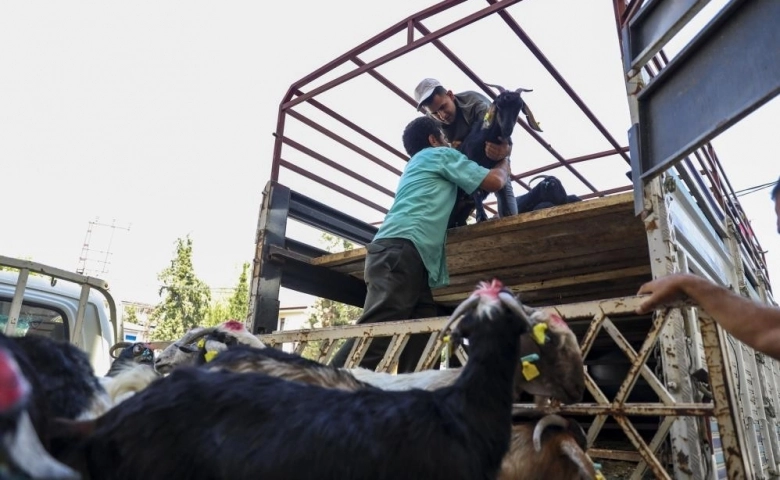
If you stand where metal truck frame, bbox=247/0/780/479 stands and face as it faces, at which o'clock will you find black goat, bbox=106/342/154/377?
The black goat is roughly at 7 o'clock from the metal truck frame.

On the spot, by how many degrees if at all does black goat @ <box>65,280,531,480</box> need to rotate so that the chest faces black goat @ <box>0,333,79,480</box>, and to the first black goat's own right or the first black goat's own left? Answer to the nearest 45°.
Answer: approximately 135° to the first black goat's own right

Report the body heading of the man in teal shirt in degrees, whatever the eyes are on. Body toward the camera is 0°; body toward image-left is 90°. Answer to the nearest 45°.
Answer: approximately 225°

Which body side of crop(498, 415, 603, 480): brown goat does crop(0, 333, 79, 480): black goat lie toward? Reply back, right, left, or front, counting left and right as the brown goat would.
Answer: right

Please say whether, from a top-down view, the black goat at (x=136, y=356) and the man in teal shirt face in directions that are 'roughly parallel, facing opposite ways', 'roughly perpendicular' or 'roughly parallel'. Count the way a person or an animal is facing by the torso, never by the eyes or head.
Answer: roughly parallel

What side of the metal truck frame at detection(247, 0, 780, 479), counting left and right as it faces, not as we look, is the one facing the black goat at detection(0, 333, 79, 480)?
back

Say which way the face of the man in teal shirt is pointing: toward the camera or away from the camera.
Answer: away from the camera

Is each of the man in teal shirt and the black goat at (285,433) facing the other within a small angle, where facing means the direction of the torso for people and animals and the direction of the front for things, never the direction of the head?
no

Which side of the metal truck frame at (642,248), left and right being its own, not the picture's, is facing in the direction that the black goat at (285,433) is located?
back

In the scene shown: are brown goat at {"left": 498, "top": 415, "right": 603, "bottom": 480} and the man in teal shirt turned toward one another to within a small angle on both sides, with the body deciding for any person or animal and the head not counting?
no

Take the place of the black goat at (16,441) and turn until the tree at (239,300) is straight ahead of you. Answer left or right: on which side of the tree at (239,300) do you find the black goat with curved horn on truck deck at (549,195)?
right

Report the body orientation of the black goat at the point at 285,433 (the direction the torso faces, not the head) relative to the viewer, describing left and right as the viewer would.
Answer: facing to the right of the viewer

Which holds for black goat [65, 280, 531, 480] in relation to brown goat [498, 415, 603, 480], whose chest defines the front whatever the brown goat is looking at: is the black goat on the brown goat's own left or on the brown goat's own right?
on the brown goat's own right

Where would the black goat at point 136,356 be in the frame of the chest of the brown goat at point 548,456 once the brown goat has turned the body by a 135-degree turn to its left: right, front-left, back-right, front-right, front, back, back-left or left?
front-left

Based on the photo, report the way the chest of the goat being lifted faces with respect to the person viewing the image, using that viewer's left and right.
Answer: facing the viewer and to the right of the viewer
